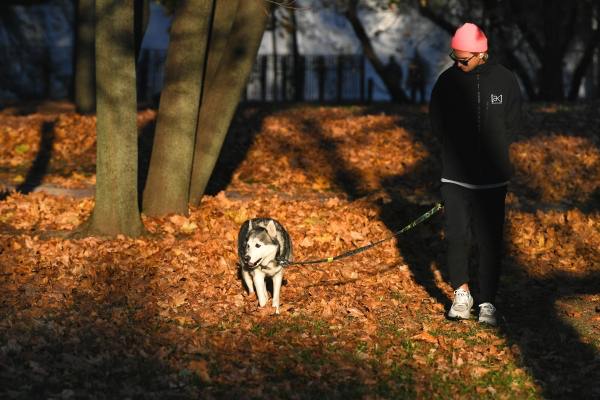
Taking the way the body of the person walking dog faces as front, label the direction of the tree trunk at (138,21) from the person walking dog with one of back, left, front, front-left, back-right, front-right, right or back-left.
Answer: back-right

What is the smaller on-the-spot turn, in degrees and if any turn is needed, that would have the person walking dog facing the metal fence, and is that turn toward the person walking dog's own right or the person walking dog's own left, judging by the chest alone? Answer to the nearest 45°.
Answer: approximately 180°

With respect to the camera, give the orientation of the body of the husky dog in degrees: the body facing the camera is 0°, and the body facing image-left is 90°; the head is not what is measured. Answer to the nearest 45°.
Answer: approximately 0°

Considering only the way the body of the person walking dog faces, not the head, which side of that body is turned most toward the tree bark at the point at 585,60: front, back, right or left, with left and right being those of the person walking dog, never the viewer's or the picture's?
back

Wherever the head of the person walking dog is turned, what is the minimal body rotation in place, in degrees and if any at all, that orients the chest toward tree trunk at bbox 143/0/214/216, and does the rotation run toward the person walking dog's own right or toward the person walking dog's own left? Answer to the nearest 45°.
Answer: approximately 135° to the person walking dog's own right

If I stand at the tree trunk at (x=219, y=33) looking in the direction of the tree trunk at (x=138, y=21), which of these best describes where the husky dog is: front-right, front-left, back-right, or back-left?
back-left

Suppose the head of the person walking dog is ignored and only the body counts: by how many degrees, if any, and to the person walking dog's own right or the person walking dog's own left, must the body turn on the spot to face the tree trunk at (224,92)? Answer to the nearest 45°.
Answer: approximately 135° to the person walking dog's own right

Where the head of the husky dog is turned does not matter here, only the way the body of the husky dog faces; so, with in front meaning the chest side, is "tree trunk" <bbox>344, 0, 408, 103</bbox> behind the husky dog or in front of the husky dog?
behind

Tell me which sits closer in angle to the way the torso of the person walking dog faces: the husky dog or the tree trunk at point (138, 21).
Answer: the husky dog

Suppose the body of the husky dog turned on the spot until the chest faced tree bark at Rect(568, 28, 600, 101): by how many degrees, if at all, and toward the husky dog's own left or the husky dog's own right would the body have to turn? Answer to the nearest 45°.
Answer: approximately 135° to the husky dog's own left

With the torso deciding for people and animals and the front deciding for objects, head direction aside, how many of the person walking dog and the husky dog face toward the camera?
2
